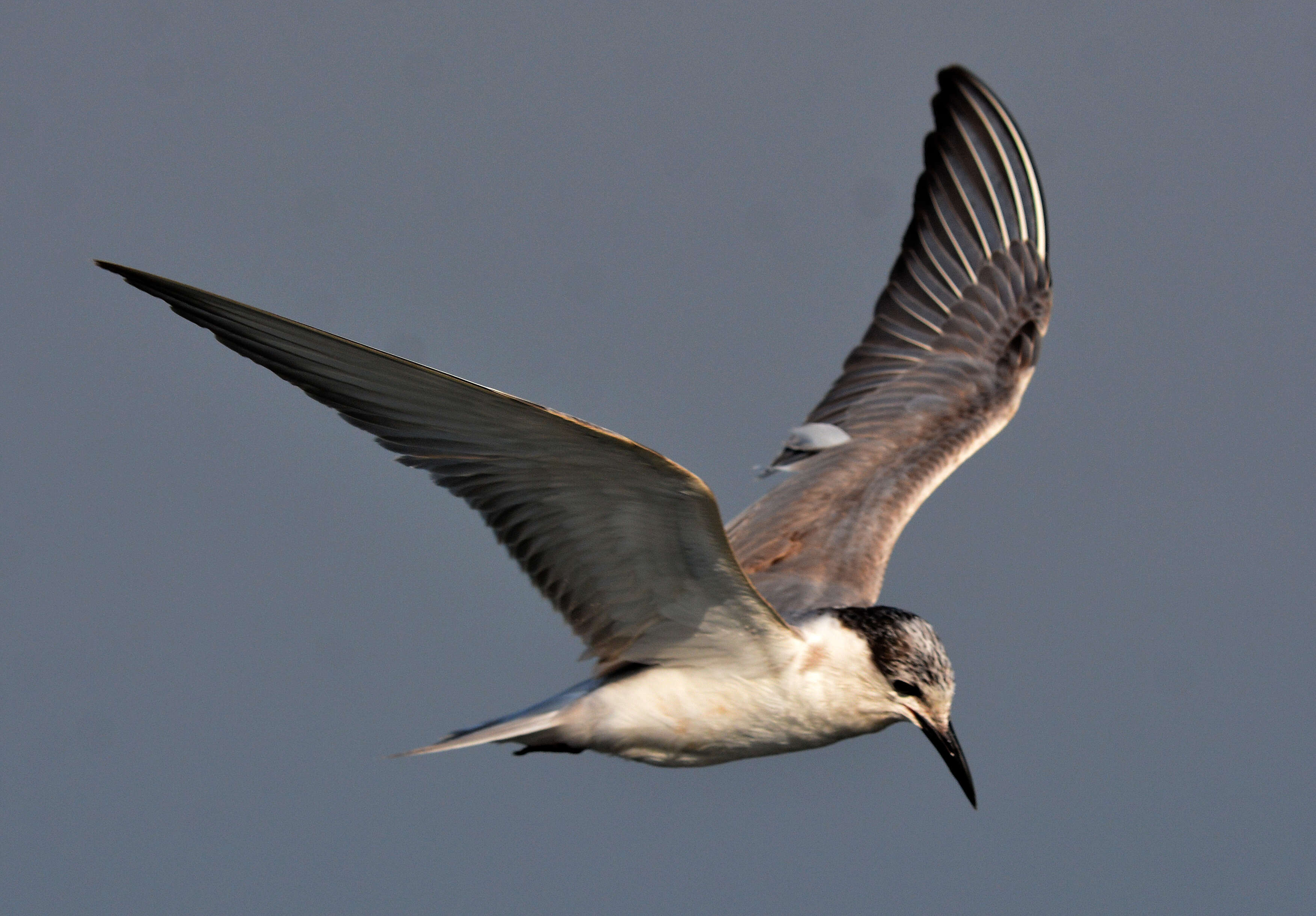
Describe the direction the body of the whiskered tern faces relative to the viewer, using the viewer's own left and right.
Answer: facing to the right of the viewer
